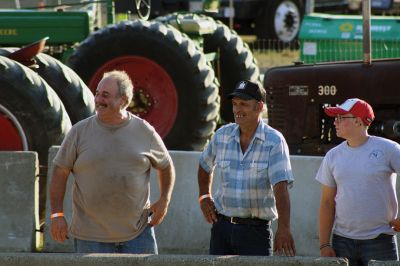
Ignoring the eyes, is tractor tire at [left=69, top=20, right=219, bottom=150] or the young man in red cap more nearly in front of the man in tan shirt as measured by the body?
the young man in red cap

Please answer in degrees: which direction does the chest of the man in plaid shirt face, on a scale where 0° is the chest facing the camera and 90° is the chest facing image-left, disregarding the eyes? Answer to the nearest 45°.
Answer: approximately 45°

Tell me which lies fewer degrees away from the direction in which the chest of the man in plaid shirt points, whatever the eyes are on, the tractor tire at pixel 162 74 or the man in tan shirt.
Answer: the man in tan shirt

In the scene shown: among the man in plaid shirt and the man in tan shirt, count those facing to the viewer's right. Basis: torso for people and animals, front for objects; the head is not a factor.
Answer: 0

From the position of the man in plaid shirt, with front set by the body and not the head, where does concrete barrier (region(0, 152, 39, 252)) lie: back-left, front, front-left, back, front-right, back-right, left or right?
right

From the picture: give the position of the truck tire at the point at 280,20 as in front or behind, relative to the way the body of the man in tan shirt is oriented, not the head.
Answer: behind

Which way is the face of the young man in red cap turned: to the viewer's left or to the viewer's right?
to the viewer's left

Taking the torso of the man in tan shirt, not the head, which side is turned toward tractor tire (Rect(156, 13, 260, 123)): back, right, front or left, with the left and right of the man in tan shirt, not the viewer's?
back

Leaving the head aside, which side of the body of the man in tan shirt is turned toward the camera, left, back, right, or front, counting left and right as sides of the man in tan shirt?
front

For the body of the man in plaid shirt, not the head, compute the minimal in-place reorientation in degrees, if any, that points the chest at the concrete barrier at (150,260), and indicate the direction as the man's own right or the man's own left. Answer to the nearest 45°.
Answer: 0° — they already face it

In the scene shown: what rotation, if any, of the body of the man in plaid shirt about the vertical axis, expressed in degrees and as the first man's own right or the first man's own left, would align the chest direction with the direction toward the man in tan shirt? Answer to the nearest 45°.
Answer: approximately 45° to the first man's own right

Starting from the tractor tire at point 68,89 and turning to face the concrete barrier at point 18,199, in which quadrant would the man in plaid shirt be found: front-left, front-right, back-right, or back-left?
front-left

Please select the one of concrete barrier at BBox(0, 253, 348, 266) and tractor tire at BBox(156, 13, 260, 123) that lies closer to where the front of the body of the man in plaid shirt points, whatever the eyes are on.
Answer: the concrete barrier

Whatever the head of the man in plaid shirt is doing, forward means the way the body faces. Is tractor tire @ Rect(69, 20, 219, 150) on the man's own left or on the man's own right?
on the man's own right

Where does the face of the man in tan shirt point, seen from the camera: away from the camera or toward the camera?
toward the camera

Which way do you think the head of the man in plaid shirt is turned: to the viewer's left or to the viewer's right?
to the viewer's left

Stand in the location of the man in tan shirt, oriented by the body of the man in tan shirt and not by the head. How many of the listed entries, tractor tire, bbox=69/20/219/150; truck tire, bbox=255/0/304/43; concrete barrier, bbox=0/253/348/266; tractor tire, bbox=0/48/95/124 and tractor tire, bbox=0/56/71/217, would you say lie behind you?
4
